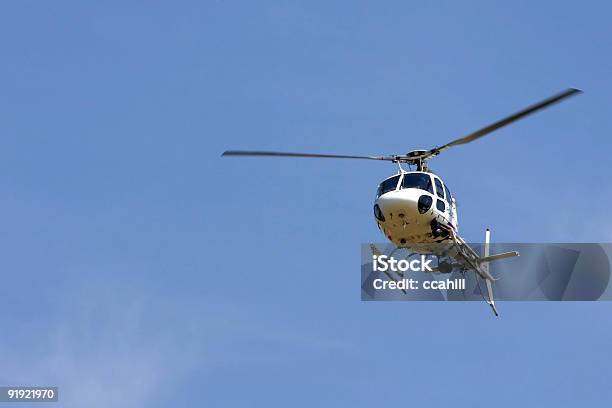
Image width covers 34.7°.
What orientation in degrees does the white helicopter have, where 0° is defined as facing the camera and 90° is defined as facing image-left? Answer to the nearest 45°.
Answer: approximately 45°
